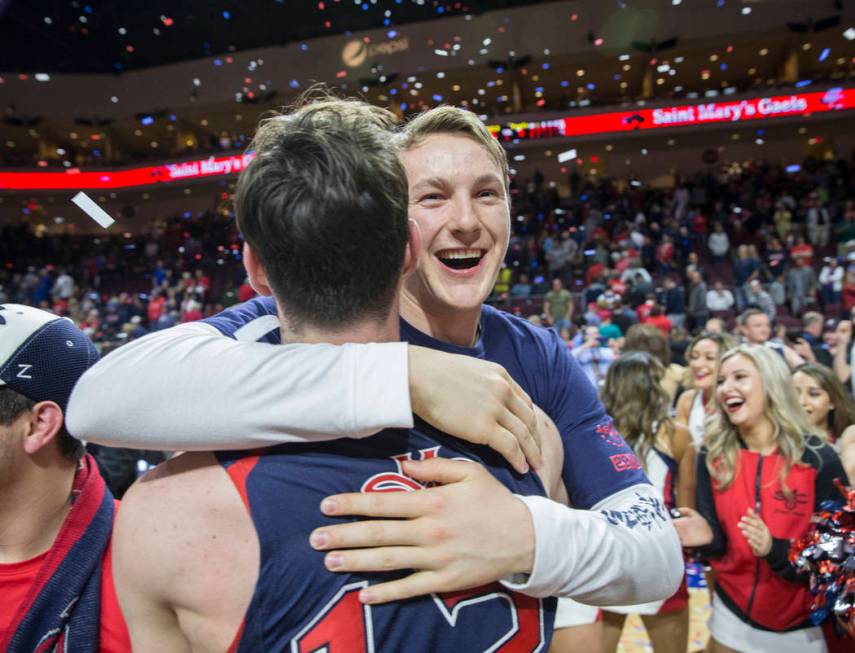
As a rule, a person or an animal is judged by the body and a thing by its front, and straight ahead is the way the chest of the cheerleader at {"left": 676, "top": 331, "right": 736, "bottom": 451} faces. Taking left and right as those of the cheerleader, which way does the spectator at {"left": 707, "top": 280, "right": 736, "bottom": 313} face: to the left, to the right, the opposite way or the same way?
the same way

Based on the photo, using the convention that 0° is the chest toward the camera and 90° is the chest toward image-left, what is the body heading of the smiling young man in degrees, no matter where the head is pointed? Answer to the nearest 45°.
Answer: approximately 0°

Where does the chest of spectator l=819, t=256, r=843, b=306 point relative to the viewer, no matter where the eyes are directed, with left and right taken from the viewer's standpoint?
facing the viewer

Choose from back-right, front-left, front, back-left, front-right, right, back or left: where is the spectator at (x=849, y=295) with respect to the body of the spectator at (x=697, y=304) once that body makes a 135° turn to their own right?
back-right

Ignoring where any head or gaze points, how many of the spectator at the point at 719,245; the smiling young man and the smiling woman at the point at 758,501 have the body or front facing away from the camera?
0

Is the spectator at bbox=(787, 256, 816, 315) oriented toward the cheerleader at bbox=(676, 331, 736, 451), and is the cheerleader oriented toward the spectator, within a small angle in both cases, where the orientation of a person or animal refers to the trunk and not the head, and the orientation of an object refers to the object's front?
no

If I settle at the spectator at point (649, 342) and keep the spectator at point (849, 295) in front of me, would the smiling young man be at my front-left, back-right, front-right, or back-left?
back-right

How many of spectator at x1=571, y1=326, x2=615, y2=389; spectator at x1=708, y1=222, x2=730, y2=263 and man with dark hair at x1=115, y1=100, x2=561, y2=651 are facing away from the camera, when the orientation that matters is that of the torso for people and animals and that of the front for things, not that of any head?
1

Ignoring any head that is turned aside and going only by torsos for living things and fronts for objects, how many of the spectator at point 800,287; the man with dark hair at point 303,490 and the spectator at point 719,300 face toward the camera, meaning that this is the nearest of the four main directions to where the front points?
2

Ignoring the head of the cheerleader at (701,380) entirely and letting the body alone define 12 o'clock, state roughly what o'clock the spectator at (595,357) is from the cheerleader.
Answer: The spectator is roughly at 5 o'clock from the cheerleader.

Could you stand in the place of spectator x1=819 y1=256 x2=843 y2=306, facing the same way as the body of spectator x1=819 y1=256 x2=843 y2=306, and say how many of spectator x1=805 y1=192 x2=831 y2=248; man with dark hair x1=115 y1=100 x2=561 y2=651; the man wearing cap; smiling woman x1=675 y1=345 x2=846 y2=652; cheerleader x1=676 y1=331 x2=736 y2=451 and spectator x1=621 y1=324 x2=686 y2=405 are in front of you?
5

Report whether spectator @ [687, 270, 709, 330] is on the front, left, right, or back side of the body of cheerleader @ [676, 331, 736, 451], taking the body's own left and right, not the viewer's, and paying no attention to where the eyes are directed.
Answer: back

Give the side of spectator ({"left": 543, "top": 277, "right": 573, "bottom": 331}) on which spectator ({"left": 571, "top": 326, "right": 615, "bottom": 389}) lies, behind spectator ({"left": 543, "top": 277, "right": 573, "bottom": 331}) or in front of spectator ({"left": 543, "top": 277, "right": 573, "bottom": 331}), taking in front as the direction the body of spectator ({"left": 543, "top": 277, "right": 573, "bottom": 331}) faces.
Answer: in front

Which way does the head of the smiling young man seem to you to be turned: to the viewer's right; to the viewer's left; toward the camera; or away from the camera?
toward the camera

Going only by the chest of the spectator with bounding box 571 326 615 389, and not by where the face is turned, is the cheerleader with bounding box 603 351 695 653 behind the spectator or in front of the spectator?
in front

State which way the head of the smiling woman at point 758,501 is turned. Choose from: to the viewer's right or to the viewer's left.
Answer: to the viewer's left

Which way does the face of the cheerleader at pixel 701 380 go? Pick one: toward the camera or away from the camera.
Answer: toward the camera

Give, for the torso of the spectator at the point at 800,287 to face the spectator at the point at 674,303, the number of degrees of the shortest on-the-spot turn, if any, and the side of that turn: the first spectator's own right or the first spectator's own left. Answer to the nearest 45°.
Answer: approximately 45° to the first spectator's own right

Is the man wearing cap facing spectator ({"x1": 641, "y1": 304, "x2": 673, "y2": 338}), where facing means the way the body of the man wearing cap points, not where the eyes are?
no

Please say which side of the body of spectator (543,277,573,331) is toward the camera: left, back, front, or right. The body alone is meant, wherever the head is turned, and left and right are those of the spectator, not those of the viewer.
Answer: front

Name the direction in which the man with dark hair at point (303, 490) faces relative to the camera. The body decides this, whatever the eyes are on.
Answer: away from the camera

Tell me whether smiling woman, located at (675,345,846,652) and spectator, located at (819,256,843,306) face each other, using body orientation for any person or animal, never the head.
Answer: no

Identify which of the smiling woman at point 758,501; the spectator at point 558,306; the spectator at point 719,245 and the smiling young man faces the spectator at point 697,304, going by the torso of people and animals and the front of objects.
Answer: the spectator at point 719,245

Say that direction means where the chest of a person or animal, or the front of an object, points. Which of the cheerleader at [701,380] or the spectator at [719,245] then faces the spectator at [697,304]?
the spectator at [719,245]
